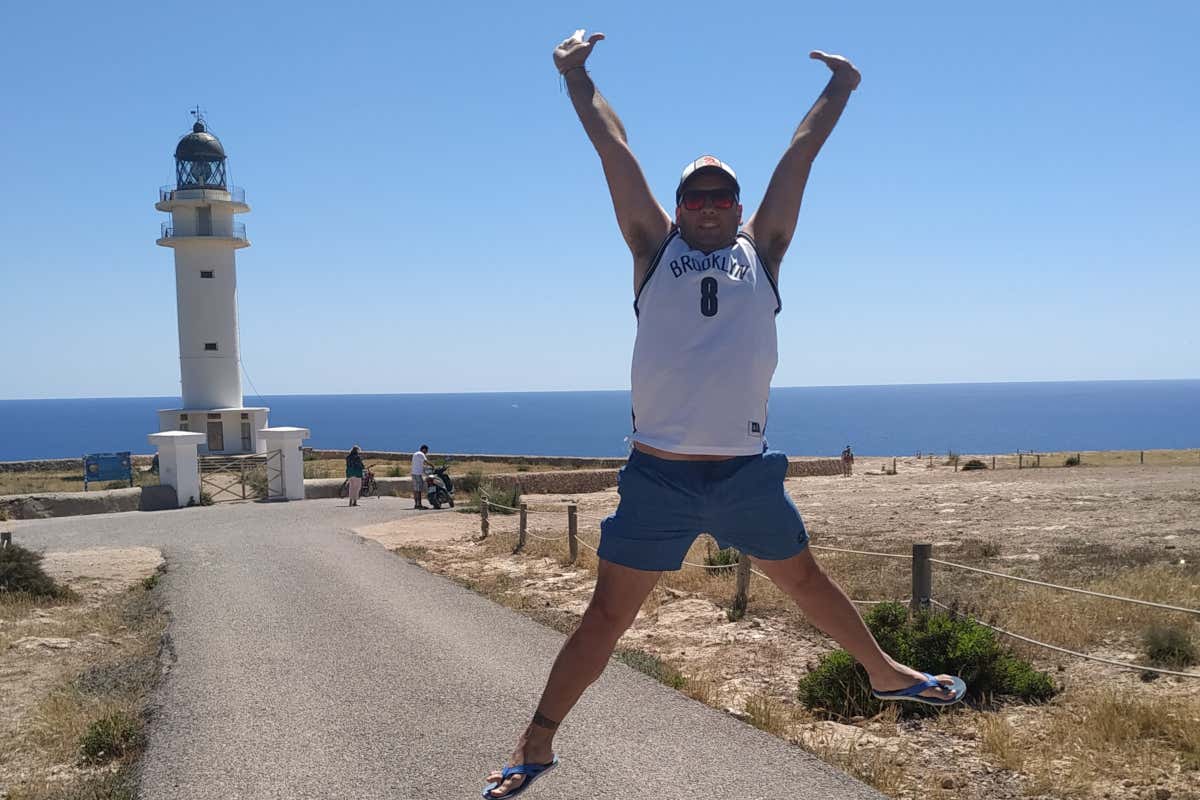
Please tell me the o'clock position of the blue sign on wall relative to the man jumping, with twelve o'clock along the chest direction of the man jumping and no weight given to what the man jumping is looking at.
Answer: The blue sign on wall is roughly at 5 o'clock from the man jumping.

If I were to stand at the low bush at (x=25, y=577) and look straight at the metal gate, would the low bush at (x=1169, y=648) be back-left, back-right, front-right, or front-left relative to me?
back-right

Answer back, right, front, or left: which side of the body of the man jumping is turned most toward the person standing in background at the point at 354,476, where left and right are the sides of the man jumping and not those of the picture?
back

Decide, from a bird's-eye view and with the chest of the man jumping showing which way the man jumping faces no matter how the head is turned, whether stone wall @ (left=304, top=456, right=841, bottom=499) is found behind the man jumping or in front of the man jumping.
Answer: behind

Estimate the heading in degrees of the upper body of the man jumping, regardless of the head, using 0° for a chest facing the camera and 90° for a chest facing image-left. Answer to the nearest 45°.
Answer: approximately 0°

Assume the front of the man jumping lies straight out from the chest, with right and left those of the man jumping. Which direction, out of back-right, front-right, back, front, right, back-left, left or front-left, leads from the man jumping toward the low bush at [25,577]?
back-right

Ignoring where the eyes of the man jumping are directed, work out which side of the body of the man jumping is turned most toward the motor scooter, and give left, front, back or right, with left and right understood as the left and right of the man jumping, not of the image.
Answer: back

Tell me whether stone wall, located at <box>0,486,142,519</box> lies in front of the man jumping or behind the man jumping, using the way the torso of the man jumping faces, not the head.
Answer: behind

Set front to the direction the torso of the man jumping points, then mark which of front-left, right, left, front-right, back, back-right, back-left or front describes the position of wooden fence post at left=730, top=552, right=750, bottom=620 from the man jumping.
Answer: back

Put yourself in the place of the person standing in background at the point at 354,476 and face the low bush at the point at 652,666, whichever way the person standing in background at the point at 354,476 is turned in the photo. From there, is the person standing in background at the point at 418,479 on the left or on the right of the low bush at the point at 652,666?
left

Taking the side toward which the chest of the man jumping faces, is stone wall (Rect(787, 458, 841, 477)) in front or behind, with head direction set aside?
behind

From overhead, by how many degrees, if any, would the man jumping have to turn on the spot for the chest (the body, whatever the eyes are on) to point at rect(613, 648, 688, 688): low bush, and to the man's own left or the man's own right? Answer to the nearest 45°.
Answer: approximately 180°

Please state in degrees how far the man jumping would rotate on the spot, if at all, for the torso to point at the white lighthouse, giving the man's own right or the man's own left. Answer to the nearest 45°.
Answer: approximately 135° to the man's own right
